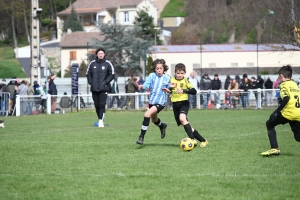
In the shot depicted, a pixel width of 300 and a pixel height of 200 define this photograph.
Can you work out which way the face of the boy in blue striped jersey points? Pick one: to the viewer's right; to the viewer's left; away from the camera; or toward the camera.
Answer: toward the camera

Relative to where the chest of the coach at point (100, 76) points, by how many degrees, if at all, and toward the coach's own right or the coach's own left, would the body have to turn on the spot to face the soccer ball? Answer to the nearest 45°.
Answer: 0° — they already face it

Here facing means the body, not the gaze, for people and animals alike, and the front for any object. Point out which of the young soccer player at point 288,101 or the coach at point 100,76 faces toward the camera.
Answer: the coach

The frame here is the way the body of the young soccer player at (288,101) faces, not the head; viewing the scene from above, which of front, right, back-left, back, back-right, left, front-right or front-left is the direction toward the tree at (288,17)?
front-right

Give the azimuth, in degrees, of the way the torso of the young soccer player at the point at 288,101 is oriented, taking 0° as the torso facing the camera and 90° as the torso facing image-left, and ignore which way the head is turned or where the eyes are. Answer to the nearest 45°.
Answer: approximately 135°

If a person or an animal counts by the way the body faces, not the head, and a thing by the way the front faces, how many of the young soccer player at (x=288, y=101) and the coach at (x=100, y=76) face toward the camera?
1

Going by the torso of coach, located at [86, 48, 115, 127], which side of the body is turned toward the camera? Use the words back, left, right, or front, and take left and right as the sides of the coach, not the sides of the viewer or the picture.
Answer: front

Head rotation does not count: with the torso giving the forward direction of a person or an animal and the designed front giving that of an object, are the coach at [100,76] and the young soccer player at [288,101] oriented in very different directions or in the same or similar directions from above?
very different directions

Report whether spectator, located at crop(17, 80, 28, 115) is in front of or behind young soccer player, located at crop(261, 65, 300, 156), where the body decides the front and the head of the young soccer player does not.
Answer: in front

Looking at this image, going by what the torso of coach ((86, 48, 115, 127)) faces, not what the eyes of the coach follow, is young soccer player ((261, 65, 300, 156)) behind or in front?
in front
